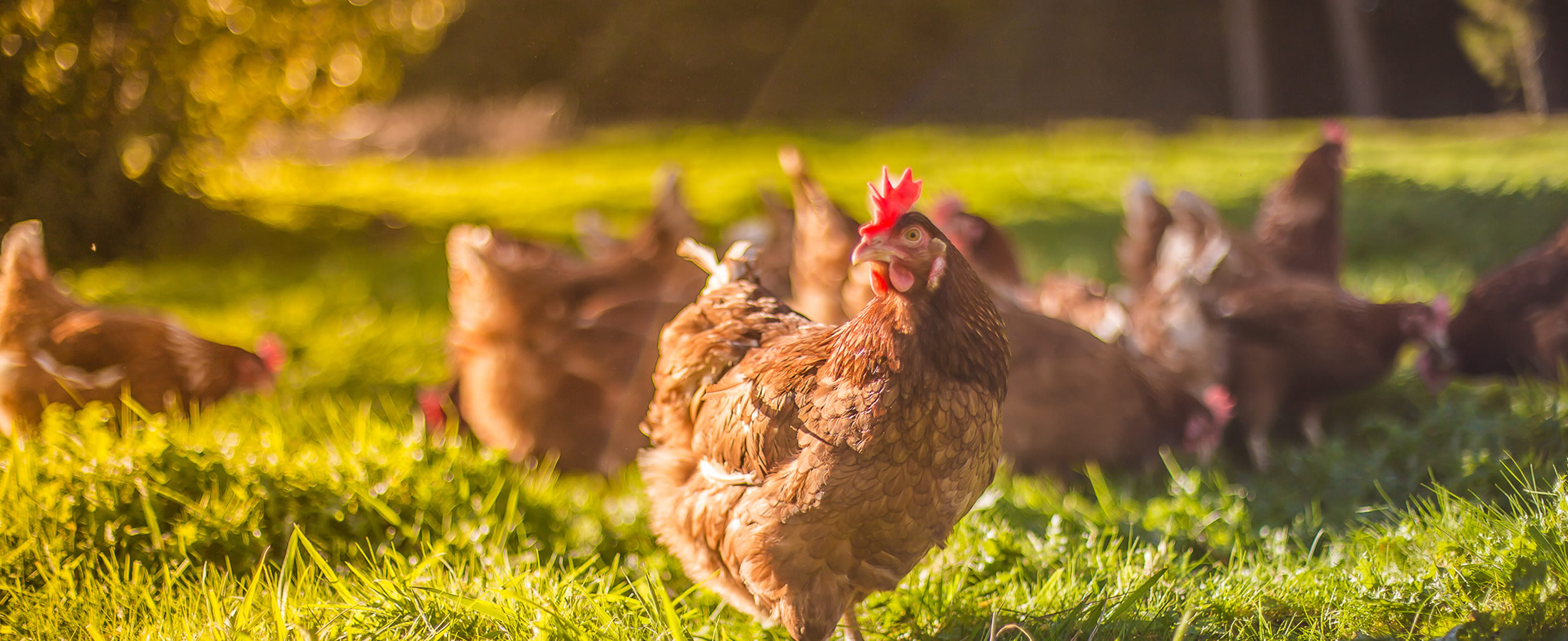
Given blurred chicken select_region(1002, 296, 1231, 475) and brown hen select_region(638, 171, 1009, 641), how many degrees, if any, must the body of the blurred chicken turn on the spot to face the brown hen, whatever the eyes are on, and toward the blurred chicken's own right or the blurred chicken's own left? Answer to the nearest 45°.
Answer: approximately 90° to the blurred chicken's own right

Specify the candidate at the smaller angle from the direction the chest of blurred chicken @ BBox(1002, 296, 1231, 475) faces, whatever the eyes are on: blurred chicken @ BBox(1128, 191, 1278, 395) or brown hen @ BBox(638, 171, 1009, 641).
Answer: the blurred chicken

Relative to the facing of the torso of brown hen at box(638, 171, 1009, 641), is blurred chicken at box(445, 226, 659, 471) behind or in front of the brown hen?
behind

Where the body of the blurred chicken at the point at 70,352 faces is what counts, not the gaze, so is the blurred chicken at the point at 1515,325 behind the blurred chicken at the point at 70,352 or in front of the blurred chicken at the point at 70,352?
in front

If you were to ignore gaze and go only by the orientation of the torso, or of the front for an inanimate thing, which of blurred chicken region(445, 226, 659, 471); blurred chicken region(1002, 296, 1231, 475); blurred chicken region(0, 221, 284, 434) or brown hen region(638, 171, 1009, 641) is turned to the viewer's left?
blurred chicken region(445, 226, 659, 471)

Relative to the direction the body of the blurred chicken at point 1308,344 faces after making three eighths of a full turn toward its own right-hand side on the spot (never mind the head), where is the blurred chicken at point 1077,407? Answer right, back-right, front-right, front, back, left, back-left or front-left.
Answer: front

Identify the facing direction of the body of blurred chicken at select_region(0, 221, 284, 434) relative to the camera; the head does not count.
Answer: to the viewer's right

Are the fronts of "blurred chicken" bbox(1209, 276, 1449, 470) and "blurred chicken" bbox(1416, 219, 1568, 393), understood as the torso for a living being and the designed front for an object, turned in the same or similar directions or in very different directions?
very different directions

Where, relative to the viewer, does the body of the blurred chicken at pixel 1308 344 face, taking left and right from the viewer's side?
facing to the right of the viewer

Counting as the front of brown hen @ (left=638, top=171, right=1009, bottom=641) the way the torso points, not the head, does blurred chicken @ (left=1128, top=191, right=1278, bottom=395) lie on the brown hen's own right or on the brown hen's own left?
on the brown hen's own left
